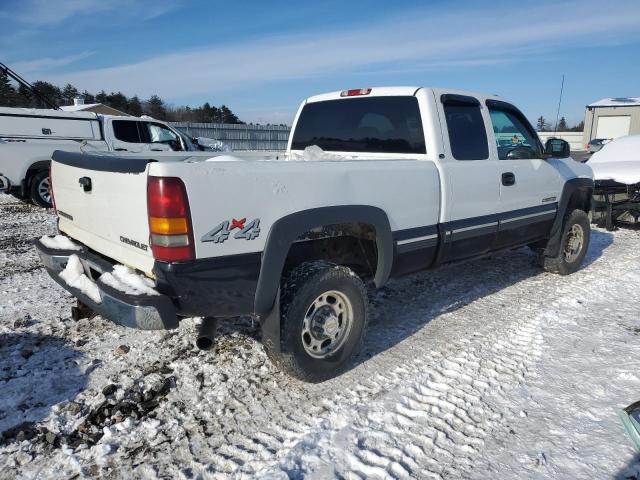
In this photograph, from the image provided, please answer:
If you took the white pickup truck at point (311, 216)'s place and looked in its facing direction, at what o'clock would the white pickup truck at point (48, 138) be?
the white pickup truck at point (48, 138) is roughly at 9 o'clock from the white pickup truck at point (311, 216).

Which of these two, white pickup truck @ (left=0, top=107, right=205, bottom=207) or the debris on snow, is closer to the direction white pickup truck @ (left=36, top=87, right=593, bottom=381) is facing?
the white pickup truck

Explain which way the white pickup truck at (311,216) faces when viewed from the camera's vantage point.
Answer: facing away from the viewer and to the right of the viewer

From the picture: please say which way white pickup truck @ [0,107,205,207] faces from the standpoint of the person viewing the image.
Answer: facing away from the viewer and to the right of the viewer

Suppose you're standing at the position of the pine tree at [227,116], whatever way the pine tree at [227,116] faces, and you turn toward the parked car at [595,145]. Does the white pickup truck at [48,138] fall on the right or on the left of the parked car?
right

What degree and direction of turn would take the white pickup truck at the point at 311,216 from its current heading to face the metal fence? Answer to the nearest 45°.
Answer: approximately 45° to its left

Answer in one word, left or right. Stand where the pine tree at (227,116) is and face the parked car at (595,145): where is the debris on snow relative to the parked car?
right

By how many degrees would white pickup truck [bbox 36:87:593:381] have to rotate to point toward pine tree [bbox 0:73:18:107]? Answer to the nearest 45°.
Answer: approximately 90° to its left
